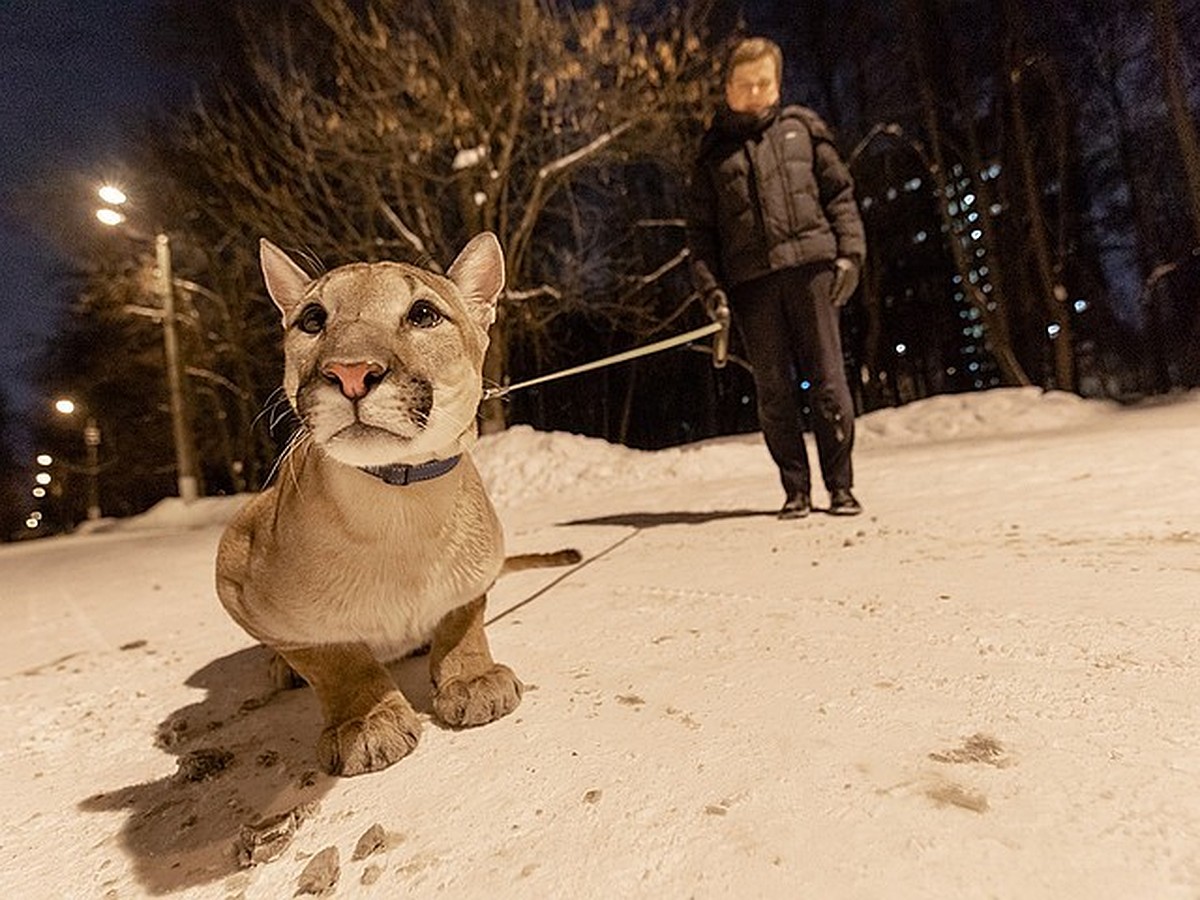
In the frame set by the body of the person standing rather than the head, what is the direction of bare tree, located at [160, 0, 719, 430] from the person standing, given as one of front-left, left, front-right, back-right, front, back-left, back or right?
back-right

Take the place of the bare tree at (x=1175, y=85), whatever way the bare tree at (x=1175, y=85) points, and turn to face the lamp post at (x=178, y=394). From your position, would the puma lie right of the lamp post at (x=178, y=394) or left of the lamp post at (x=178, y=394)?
left

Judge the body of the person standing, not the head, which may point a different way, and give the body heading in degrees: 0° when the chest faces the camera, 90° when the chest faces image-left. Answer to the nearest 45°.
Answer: approximately 0°

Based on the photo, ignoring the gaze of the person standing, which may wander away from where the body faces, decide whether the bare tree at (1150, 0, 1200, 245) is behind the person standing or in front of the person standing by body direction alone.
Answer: behind

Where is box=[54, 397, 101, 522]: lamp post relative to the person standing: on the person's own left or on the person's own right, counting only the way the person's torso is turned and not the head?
on the person's own right

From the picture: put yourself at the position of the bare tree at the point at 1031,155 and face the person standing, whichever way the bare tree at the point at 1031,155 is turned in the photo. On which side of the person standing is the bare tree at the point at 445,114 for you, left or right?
right

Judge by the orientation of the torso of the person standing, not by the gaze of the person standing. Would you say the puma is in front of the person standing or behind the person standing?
in front

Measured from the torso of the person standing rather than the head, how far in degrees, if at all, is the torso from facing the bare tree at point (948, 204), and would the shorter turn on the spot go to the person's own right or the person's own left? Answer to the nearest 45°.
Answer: approximately 180°
